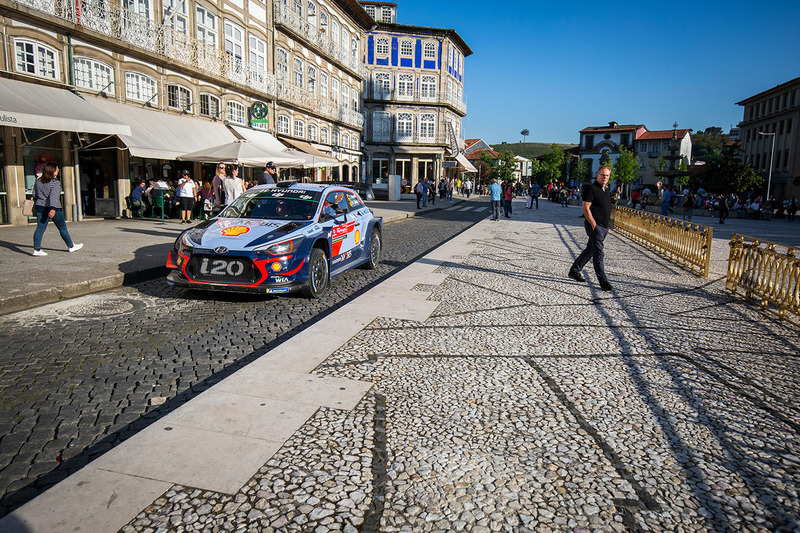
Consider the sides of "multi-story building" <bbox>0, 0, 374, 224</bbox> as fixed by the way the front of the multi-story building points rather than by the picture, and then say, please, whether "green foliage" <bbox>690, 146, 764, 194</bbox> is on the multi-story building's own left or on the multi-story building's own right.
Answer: on the multi-story building's own left

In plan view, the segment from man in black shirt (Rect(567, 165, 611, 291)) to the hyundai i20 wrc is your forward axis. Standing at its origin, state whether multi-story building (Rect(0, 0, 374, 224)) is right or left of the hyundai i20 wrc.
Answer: right

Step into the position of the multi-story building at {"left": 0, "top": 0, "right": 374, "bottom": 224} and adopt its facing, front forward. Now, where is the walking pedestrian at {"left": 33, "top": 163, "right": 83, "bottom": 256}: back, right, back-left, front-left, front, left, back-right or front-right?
front-right

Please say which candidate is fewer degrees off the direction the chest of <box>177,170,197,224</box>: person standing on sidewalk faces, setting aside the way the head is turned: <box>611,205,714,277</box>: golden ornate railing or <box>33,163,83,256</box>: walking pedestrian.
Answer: the walking pedestrian

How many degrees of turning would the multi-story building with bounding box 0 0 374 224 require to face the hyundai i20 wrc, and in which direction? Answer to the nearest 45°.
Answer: approximately 45° to its right

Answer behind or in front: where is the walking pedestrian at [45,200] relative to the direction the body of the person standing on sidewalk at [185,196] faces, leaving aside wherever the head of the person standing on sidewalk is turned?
in front

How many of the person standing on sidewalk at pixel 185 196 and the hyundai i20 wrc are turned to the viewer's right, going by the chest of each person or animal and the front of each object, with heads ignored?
0

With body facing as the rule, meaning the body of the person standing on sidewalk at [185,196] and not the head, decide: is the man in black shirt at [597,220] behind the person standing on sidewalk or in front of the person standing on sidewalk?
in front

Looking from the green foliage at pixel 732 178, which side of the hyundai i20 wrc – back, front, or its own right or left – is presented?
back

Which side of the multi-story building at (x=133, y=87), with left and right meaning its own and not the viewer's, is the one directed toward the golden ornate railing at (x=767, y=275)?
front
